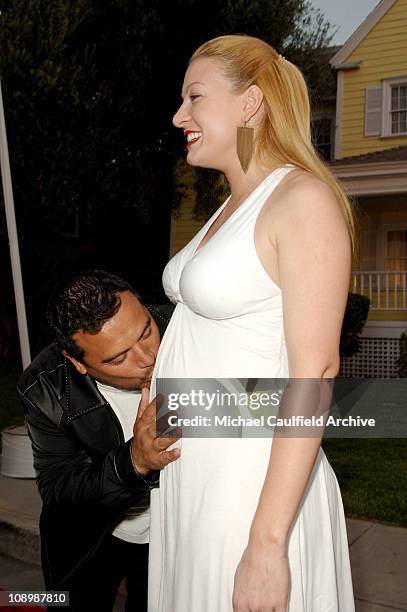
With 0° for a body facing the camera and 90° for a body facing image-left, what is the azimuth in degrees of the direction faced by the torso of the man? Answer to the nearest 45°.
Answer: approximately 315°

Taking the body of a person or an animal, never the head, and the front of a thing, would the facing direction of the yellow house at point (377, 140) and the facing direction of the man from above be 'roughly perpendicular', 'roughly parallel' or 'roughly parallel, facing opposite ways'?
roughly perpendicular

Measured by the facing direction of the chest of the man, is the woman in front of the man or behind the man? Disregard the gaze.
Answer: in front

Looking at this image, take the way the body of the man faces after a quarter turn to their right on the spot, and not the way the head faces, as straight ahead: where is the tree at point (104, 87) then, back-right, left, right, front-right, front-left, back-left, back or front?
back-right

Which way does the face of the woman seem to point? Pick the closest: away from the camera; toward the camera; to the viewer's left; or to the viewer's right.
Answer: to the viewer's left

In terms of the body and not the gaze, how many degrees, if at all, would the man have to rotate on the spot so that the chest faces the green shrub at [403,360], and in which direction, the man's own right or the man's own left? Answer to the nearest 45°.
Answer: approximately 90° to the man's own left

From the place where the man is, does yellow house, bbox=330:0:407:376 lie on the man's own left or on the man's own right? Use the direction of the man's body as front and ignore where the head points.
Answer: on the man's own left

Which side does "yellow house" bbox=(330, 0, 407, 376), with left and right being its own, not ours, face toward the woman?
front

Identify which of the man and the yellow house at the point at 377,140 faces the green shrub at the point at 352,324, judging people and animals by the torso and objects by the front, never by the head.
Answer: the yellow house

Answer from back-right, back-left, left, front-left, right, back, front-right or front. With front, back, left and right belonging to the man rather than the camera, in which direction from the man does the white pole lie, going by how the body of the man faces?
back-left

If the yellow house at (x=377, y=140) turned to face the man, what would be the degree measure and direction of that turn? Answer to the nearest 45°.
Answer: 0° — it already faces them

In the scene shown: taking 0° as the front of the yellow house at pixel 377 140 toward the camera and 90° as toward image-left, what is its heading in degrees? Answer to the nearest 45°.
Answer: approximately 0°

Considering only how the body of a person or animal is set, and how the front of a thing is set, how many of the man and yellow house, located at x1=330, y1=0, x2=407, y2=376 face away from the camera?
0

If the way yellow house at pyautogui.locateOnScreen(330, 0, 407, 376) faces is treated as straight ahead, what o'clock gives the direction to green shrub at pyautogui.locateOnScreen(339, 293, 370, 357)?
The green shrub is roughly at 12 o'clock from the yellow house.
